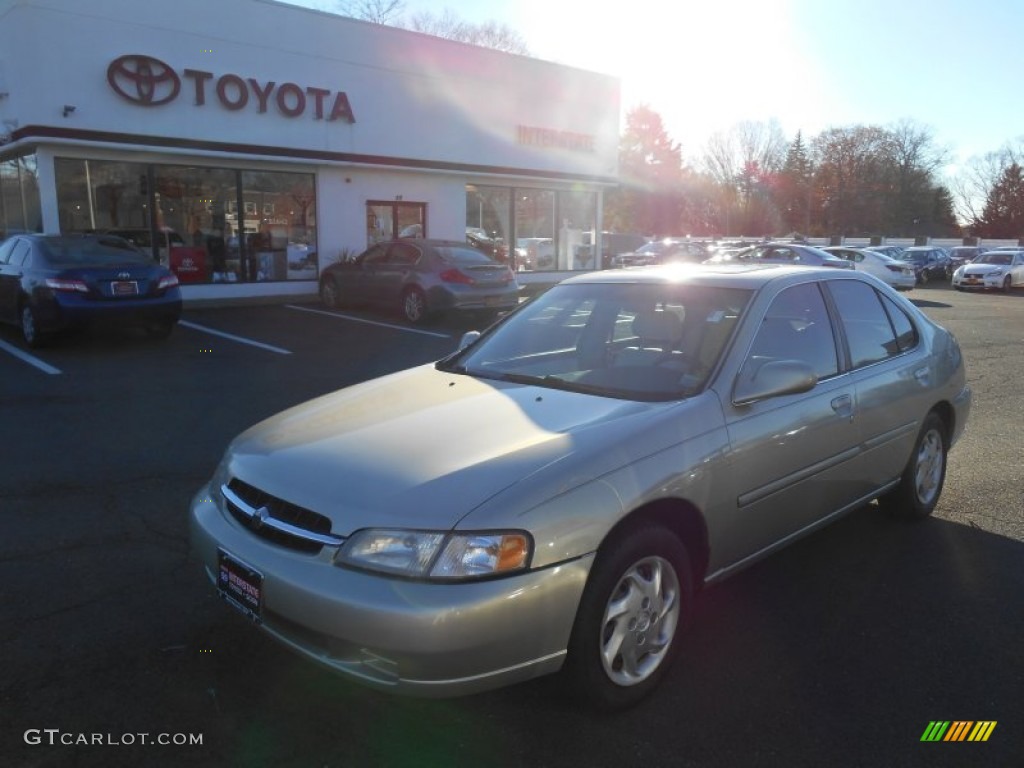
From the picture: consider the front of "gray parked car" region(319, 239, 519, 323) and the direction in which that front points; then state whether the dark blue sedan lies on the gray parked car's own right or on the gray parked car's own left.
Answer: on the gray parked car's own left

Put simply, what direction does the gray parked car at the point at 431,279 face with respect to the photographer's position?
facing away from the viewer and to the left of the viewer

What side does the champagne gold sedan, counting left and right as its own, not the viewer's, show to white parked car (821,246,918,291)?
back

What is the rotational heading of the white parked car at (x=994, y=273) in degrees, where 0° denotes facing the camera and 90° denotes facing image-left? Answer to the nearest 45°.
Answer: approximately 45°

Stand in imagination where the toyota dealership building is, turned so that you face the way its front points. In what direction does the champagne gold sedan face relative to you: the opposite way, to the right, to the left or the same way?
to the right

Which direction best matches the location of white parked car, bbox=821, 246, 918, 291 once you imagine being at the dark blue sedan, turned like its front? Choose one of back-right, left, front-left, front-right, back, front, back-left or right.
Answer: back-right

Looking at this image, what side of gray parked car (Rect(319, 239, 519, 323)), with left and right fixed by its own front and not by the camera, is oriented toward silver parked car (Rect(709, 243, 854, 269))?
right

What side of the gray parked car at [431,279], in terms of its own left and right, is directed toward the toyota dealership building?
front

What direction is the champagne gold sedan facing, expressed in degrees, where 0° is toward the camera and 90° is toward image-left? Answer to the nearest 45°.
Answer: approximately 45°

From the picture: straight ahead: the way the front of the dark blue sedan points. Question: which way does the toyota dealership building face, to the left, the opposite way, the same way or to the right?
the opposite way

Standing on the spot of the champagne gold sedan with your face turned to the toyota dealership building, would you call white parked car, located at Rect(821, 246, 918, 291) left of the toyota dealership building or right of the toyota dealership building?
right

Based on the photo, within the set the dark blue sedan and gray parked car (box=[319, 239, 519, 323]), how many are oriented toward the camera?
0

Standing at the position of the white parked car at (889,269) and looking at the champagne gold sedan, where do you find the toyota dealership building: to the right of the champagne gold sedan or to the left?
right

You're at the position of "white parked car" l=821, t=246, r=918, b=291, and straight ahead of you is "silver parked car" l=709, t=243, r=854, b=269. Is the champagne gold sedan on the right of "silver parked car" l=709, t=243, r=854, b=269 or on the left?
left

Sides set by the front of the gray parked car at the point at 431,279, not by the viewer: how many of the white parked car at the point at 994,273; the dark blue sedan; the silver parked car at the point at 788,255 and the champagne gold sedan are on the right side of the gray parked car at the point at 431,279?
2

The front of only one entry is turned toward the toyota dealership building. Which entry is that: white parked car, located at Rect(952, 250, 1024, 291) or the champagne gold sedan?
the white parked car
